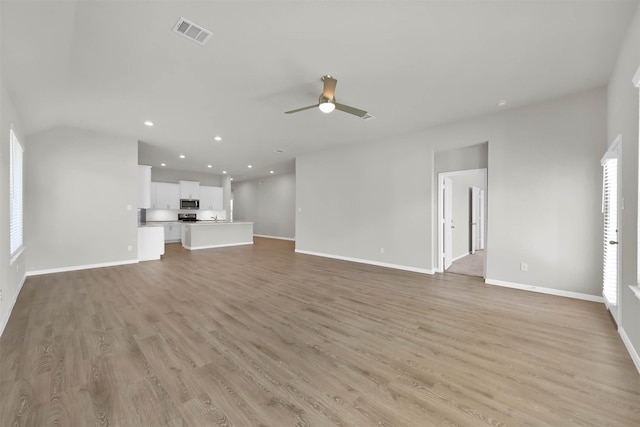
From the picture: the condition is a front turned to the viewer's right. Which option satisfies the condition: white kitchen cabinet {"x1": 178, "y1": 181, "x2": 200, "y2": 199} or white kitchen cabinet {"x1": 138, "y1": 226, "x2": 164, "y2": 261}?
white kitchen cabinet {"x1": 138, "y1": 226, "x2": 164, "y2": 261}

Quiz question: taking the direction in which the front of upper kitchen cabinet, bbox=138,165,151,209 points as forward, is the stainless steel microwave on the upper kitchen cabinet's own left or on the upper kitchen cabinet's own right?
on the upper kitchen cabinet's own left

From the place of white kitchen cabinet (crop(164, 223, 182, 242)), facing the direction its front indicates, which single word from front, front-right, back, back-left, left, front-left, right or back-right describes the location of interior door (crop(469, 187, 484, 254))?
front-left

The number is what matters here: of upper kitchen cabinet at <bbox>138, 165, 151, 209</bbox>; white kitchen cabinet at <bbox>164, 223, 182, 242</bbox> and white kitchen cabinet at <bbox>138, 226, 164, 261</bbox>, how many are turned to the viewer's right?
2

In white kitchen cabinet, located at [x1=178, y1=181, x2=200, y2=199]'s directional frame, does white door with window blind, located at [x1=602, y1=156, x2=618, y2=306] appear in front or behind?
in front

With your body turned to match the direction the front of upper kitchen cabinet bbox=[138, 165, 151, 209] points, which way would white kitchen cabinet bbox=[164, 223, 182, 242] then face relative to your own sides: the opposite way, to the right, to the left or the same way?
to the right

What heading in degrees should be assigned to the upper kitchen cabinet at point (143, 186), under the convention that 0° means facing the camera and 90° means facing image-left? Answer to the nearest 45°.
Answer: approximately 270°

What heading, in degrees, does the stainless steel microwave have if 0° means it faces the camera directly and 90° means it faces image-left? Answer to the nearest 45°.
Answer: approximately 0°

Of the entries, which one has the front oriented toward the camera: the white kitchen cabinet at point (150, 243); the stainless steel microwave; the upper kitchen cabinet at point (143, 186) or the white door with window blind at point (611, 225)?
the stainless steel microwave

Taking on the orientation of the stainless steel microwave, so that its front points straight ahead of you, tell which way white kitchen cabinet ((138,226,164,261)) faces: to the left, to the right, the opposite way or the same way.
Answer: to the left

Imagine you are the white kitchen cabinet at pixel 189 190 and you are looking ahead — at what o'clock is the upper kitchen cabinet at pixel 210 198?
The upper kitchen cabinet is roughly at 8 o'clock from the white kitchen cabinet.

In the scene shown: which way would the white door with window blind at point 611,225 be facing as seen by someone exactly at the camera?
facing to the left of the viewer

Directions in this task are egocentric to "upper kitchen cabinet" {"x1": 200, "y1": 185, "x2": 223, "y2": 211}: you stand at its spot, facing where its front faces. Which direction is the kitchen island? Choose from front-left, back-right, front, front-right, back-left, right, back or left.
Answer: front

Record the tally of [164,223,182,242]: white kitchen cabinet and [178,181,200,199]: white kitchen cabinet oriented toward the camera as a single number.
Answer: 2

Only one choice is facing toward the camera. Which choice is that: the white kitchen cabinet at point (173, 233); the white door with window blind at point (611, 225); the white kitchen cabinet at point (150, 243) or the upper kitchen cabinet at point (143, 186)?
the white kitchen cabinet at point (173, 233)

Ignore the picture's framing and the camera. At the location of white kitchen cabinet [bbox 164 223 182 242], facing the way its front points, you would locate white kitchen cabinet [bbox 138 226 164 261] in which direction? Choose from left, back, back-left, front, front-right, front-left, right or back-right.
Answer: front

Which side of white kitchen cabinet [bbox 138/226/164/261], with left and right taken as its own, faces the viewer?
right

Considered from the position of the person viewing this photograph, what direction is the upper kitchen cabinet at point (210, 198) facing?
facing the viewer
